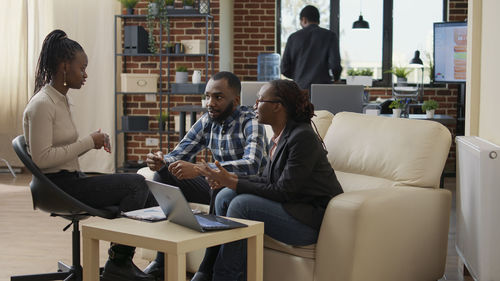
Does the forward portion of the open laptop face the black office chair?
no

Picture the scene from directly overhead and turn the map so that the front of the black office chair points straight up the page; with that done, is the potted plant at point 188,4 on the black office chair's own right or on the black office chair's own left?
on the black office chair's own left

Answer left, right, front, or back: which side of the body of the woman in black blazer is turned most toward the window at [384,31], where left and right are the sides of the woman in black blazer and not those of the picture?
right

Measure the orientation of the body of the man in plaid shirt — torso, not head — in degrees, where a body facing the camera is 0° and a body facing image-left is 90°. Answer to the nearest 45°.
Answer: approximately 45°

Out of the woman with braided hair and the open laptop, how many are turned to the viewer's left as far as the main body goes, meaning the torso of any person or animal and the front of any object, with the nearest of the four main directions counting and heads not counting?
0

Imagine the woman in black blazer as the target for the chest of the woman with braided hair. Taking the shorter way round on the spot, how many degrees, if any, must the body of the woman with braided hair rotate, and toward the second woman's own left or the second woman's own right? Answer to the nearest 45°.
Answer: approximately 45° to the second woman's own right

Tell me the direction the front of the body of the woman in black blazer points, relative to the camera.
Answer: to the viewer's left

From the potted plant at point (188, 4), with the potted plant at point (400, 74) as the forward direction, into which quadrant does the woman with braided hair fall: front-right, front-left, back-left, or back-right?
back-right

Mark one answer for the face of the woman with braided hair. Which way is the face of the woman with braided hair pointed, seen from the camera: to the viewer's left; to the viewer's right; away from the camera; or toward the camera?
to the viewer's right

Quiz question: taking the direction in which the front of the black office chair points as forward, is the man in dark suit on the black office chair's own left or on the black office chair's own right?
on the black office chair's own left

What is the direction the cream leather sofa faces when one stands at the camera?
facing the viewer and to the left of the viewer

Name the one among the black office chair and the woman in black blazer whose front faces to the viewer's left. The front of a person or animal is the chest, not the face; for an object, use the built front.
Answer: the woman in black blazer

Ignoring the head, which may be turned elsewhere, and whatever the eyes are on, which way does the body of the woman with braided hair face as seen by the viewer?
to the viewer's right

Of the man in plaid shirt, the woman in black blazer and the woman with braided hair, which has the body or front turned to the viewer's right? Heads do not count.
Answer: the woman with braided hair

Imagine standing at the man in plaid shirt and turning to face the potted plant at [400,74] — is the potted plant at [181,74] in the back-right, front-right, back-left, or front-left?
front-left

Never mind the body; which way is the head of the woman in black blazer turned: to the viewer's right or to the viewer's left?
to the viewer's left

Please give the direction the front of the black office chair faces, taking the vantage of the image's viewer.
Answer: facing to the right of the viewer

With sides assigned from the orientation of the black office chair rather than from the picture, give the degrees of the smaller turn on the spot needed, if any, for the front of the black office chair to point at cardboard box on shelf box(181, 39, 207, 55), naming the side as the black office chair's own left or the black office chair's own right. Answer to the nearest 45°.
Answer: approximately 90° to the black office chair's own left

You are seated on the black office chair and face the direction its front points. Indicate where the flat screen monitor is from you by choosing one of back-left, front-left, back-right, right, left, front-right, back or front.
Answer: front-left
